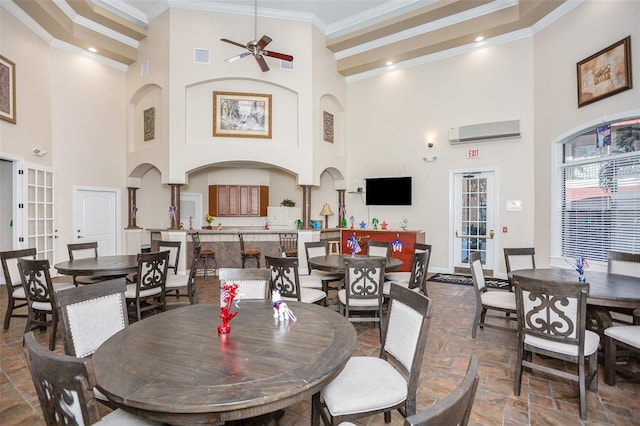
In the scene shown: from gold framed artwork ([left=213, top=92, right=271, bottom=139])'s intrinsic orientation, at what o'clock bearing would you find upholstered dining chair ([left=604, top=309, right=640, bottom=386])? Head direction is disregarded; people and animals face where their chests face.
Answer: The upholstered dining chair is roughly at 11 o'clock from the gold framed artwork.

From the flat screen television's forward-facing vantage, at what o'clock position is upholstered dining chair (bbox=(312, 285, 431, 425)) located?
The upholstered dining chair is roughly at 12 o'clock from the flat screen television.

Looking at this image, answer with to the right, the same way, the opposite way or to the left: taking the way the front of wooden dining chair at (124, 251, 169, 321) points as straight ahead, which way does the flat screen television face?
to the left

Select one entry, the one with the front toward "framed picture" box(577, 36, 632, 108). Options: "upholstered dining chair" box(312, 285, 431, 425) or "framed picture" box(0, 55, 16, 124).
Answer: "framed picture" box(0, 55, 16, 124)

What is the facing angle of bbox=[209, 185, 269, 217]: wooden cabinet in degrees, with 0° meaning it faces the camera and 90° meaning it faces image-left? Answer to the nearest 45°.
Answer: approximately 0°

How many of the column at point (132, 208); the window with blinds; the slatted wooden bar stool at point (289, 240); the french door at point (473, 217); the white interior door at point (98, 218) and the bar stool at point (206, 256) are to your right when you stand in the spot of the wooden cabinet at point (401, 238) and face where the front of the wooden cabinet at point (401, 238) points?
4

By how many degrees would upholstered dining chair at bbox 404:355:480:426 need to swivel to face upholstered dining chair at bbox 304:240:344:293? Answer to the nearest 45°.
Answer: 0° — it already faces it

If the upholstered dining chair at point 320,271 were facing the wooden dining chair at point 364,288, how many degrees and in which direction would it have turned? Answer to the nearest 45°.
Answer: approximately 45° to its right

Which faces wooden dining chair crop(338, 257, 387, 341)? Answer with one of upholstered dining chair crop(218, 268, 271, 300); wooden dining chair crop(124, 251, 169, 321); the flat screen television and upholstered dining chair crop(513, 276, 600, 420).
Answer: the flat screen television

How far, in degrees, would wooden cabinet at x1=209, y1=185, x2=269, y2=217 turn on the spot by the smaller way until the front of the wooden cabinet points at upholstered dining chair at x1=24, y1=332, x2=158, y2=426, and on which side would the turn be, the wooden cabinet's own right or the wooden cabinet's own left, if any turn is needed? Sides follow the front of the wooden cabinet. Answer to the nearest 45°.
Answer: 0° — it already faces it
